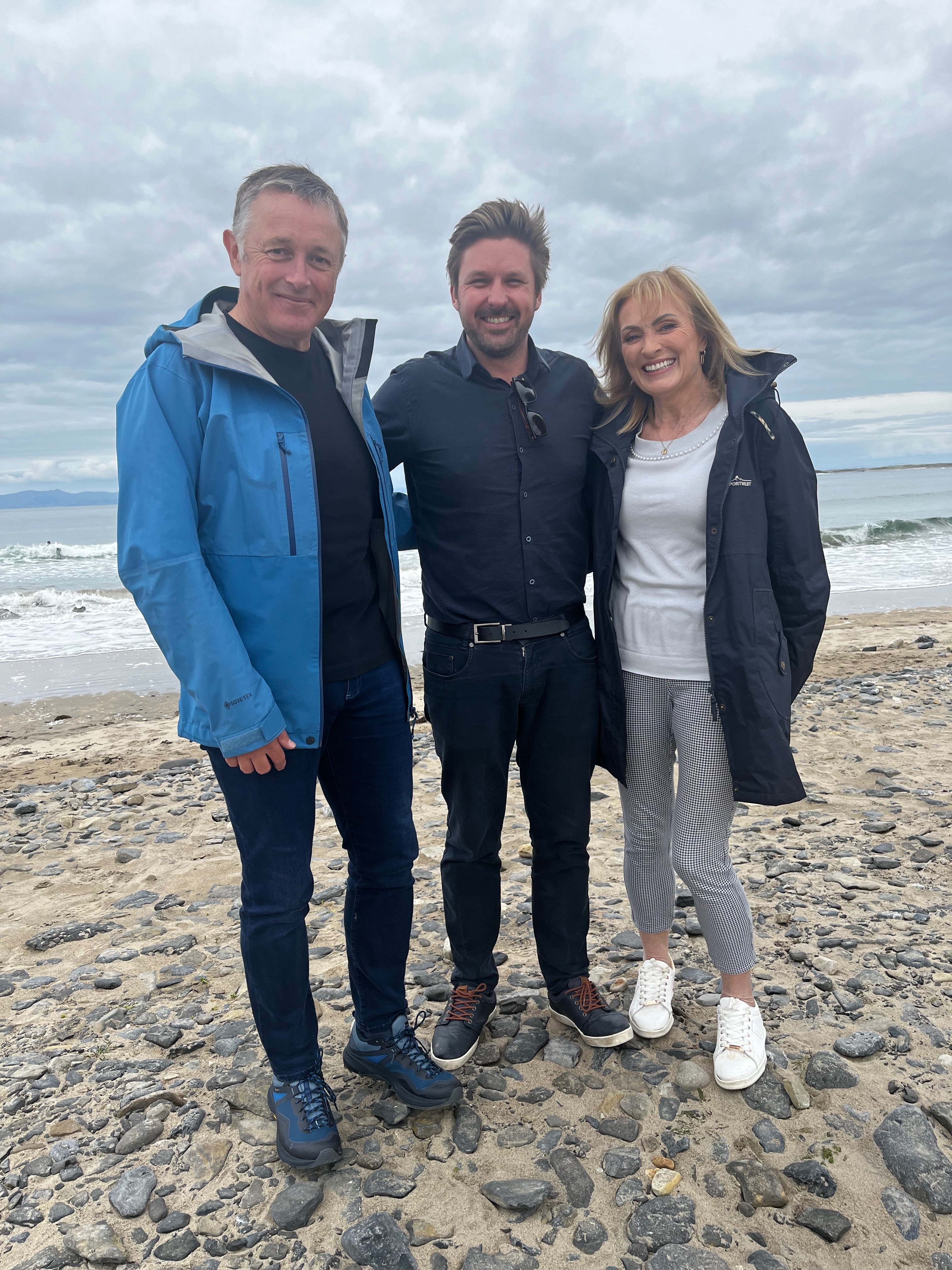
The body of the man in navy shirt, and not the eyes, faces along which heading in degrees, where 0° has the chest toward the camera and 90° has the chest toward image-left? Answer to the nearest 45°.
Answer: approximately 0°

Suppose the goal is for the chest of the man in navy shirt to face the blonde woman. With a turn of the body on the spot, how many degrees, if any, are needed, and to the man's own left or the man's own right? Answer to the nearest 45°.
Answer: approximately 90° to the man's own left
